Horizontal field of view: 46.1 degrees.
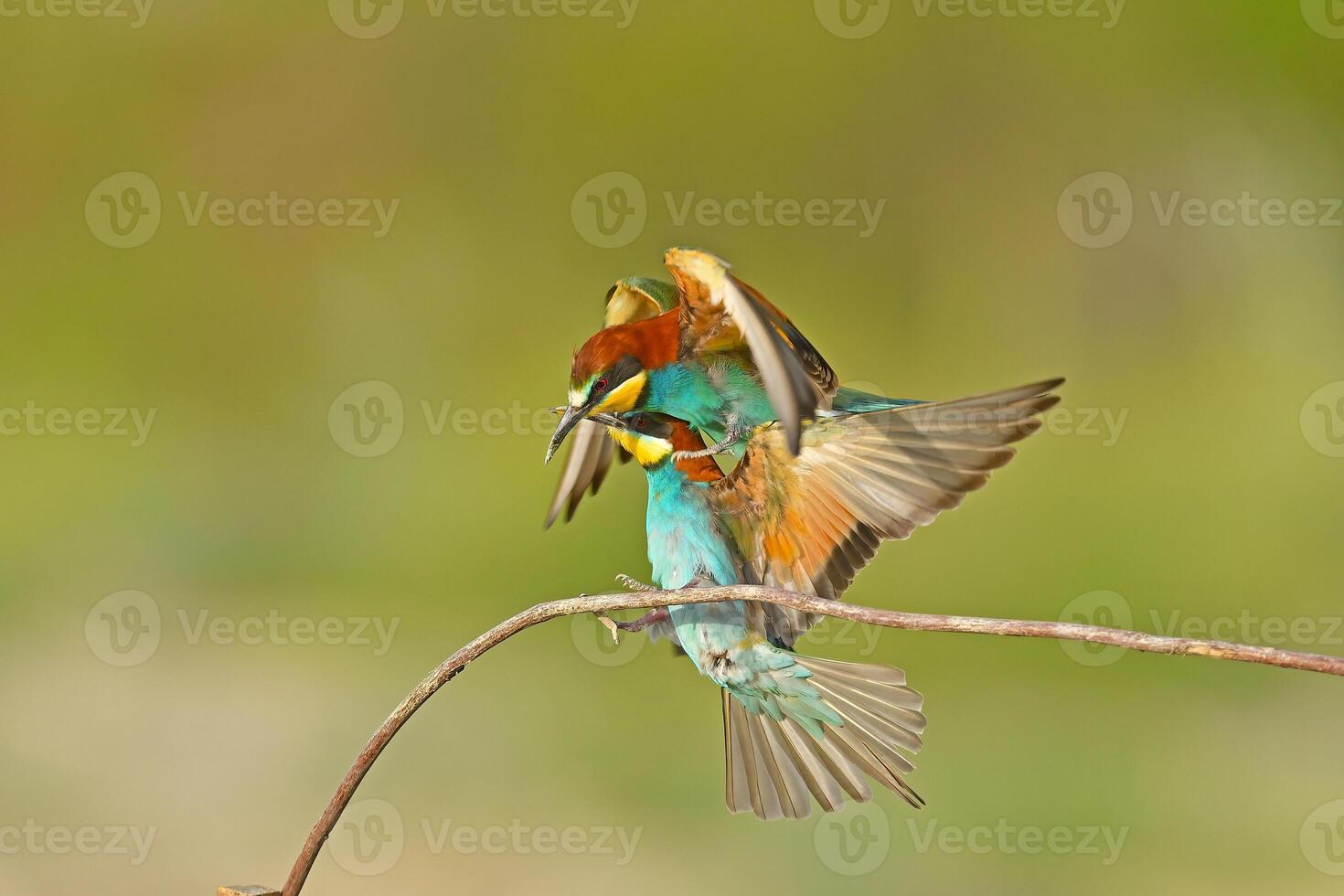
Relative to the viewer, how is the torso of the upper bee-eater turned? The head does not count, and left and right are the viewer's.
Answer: facing the viewer and to the left of the viewer
